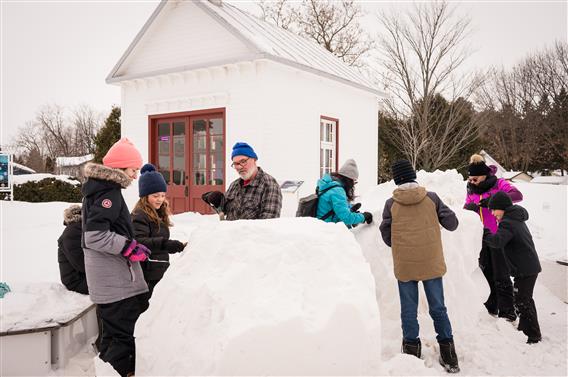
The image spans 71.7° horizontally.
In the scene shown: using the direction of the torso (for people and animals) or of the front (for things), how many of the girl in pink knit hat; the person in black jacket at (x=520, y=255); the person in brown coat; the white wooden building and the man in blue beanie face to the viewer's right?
1

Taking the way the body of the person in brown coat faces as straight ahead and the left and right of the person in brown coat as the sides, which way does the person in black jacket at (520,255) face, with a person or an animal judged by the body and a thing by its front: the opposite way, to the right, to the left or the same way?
to the left

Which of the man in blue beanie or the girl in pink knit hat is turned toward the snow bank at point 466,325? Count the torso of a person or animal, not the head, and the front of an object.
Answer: the girl in pink knit hat

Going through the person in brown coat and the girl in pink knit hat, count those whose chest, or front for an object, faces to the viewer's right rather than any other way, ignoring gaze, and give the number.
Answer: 1

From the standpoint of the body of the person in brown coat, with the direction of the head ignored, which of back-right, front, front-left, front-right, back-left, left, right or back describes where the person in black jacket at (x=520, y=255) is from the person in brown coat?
front-right

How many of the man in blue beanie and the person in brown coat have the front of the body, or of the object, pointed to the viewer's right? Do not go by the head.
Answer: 0

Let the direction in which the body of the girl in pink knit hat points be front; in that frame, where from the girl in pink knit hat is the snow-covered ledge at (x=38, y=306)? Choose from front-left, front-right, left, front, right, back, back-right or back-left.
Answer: back-left

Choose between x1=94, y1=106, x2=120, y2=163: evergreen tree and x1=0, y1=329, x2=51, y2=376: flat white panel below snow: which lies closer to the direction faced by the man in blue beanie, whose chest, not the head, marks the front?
the flat white panel below snow

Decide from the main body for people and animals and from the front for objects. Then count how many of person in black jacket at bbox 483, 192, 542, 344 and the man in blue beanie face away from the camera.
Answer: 0

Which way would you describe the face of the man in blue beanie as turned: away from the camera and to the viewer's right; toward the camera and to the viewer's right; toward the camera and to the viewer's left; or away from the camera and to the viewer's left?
toward the camera and to the viewer's left

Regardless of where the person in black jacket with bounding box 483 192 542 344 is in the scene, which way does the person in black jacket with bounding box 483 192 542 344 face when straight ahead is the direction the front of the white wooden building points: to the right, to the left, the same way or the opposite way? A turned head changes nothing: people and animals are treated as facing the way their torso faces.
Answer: to the right

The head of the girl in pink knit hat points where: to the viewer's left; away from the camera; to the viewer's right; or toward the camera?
to the viewer's right

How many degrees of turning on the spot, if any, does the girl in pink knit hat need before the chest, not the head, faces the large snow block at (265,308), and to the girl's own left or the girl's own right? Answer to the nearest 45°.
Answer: approximately 45° to the girl's own right

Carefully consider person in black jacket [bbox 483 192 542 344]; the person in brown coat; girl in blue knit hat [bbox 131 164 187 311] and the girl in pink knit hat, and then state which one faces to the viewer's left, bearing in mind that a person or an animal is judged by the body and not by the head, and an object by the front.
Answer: the person in black jacket

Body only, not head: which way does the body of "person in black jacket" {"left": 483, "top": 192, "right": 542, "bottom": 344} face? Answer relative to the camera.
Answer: to the viewer's left

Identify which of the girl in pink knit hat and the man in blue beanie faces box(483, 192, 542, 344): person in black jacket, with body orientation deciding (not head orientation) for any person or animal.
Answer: the girl in pink knit hat

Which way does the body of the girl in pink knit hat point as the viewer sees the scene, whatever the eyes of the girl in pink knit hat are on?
to the viewer's right
